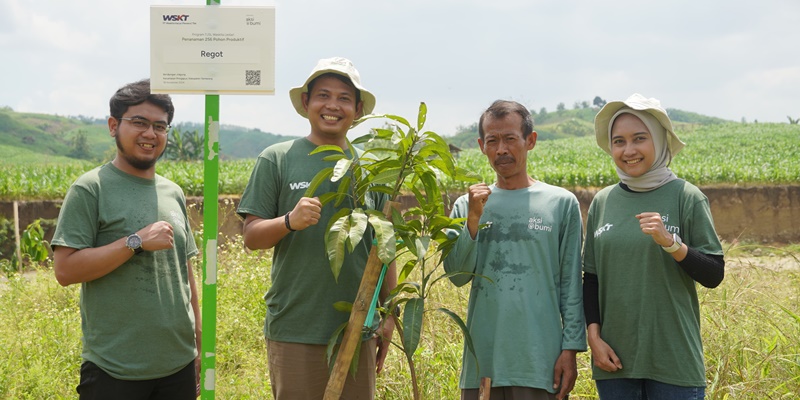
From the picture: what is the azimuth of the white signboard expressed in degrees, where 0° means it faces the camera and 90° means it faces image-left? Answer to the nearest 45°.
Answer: approximately 0°

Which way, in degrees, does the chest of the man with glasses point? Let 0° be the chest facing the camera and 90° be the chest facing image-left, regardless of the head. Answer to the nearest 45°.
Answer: approximately 315°

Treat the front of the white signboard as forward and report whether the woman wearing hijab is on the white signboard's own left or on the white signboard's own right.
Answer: on the white signboard's own left
